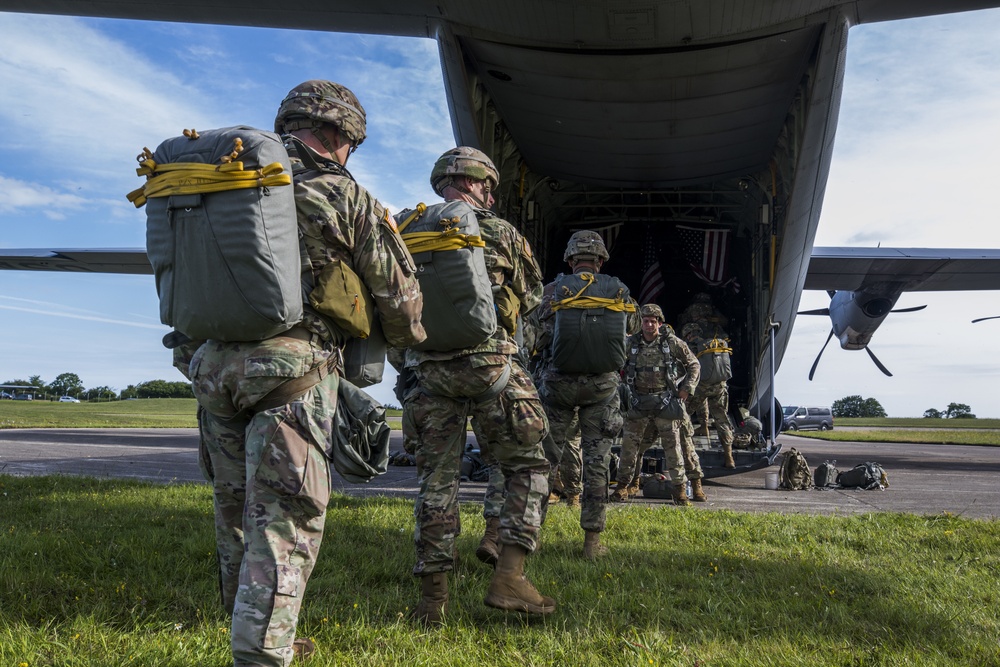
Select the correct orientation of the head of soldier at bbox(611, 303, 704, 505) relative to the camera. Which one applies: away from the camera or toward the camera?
toward the camera

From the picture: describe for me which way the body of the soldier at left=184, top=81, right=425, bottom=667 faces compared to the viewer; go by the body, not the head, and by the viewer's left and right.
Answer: facing away from the viewer and to the right of the viewer

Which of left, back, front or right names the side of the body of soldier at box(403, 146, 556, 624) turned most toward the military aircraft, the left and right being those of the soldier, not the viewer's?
front

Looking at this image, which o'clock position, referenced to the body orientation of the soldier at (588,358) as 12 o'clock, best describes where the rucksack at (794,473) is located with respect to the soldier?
The rucksack is roughly at 1 o'clock from the soldier.

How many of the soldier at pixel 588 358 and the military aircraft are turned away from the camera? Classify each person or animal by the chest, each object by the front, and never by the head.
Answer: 2

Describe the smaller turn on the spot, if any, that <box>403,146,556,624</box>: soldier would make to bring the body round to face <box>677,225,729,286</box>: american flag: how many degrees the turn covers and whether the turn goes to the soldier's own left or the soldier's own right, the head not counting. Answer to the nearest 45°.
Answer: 0° — they already face it

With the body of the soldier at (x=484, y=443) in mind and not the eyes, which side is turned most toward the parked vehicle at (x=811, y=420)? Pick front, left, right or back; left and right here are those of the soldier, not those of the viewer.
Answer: front

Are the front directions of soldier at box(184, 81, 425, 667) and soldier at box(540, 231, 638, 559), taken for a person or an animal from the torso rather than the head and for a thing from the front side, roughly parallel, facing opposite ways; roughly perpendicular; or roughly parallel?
roughly parallel

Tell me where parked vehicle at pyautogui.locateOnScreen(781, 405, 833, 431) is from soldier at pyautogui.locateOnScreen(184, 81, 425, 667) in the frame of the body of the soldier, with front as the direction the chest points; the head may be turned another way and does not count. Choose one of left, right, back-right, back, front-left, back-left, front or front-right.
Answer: front

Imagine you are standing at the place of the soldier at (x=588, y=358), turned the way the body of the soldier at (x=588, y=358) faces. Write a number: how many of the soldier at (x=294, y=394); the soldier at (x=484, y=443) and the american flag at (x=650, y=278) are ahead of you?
1

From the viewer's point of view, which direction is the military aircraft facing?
away from the camera

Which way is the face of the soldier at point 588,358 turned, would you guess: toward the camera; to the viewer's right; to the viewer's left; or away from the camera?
away from the camera

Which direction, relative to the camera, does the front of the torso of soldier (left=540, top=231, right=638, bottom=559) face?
away from the camera

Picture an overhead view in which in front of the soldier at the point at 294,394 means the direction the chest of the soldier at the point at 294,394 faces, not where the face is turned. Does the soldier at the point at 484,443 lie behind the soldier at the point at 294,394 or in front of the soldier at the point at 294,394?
in front

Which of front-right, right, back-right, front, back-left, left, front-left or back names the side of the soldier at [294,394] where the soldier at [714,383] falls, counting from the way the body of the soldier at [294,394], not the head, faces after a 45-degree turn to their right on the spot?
front-left
